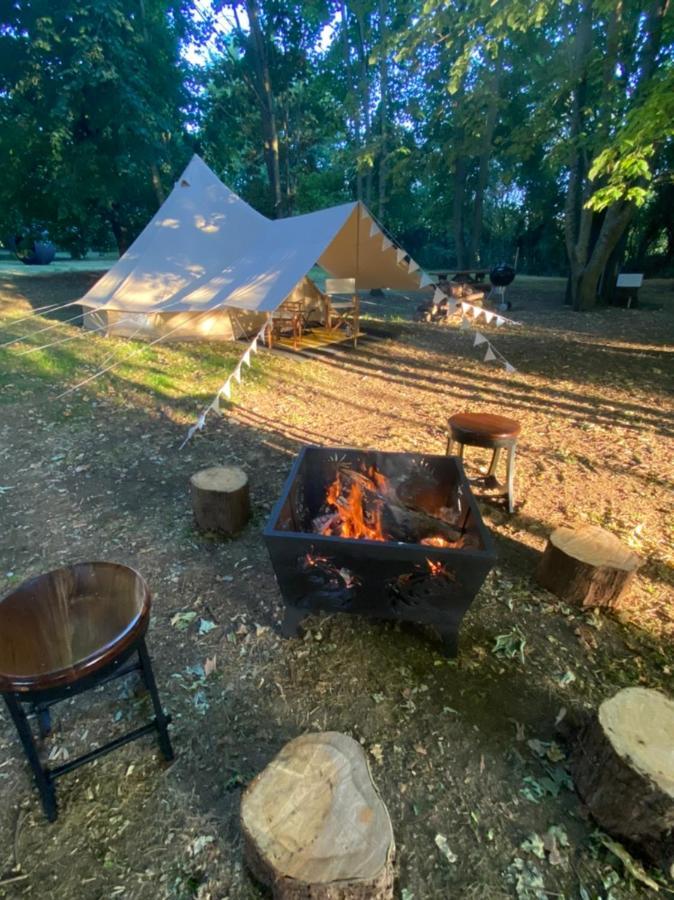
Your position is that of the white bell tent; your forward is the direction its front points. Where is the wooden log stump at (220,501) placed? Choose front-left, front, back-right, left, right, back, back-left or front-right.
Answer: front-right

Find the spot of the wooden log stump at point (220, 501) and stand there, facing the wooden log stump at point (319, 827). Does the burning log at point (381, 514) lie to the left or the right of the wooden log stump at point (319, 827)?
left

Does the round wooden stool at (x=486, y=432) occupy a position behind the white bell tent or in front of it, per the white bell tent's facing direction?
in front

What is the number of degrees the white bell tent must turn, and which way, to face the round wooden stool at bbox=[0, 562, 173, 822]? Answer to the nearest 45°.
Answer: approximately 45° to its right

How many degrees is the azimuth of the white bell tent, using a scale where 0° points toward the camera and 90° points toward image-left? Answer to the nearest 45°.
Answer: approximately 315°

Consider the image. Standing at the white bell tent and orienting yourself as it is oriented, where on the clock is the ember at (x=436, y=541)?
The ember is roughly at 1 o'clock from the white bell tent.

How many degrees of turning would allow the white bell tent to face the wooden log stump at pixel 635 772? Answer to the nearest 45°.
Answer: approximately 45° to its right

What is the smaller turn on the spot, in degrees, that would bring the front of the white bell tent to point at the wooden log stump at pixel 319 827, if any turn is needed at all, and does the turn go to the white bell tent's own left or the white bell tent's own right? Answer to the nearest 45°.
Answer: approximately 45° to the white bell tent's own right

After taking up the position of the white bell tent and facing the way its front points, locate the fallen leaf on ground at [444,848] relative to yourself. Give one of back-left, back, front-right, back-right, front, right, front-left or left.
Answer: front-right

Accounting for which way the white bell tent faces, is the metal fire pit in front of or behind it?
in front
